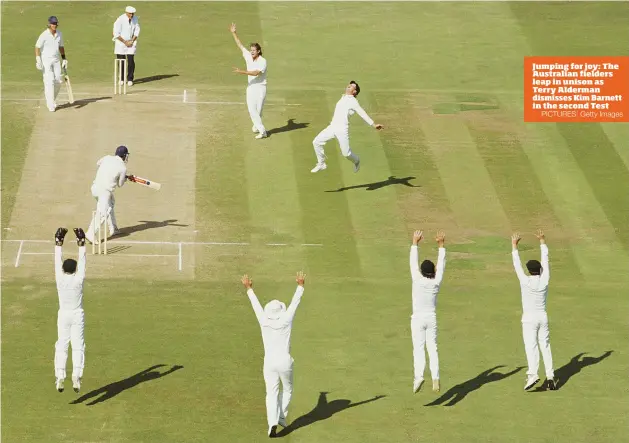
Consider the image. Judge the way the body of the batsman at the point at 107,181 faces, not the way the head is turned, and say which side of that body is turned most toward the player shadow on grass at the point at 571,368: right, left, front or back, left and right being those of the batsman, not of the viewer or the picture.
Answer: right

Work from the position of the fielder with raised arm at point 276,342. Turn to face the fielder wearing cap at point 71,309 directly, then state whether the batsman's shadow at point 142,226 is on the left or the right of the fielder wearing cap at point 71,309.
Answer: right

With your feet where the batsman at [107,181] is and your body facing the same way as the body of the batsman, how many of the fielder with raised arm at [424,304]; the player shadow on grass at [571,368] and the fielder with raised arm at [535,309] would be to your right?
3

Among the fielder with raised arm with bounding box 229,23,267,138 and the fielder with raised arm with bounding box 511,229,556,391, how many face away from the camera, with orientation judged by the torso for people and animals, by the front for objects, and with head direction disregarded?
1

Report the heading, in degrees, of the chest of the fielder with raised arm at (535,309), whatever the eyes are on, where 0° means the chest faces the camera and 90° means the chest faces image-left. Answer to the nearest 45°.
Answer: approximately 180°

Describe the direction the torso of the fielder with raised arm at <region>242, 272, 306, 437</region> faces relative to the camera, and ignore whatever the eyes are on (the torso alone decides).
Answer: away from the camera

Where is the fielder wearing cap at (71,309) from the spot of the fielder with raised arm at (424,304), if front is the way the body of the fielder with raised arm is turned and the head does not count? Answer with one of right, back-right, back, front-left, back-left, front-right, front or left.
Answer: left

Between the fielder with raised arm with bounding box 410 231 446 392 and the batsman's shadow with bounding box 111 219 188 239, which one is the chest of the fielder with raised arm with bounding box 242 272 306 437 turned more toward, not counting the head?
the batsman's shadow

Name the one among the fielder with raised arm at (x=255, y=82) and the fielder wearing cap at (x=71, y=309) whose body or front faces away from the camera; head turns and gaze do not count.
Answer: the fielder wearing cap

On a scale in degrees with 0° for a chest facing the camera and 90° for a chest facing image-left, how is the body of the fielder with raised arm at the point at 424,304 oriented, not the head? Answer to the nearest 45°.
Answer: approximately 180°

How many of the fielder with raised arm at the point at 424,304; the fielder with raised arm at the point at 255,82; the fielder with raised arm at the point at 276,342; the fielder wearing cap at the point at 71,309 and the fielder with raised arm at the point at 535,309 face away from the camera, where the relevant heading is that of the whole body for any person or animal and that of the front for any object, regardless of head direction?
4
